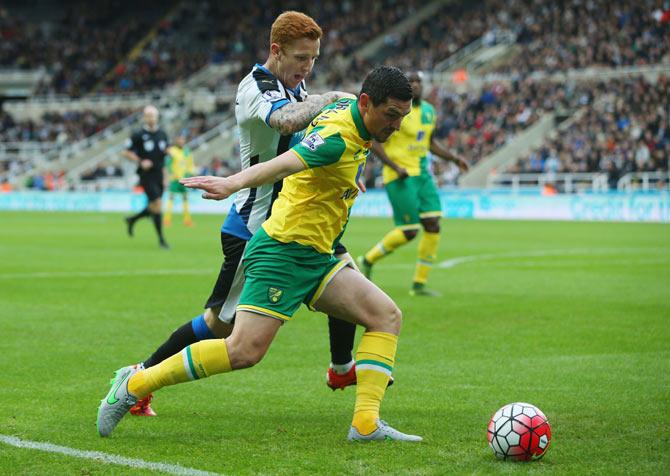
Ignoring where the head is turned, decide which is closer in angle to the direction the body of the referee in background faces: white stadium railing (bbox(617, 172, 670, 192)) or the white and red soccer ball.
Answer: the white and red soccer ball

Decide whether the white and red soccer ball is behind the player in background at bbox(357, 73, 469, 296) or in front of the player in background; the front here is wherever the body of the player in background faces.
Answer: in front

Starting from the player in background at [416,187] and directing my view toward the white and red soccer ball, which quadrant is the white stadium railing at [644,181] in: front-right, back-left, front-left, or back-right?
back-left

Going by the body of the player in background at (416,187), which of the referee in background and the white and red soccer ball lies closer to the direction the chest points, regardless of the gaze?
the white and red soccer ball

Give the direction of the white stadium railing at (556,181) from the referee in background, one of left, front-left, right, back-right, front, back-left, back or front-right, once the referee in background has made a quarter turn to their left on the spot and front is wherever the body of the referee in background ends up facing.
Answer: front

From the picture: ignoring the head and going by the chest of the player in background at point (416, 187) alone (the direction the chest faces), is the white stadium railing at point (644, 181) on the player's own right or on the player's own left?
on the player's own left

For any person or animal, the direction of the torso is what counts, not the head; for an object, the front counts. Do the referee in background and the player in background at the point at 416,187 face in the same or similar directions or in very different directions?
same or similar directions
